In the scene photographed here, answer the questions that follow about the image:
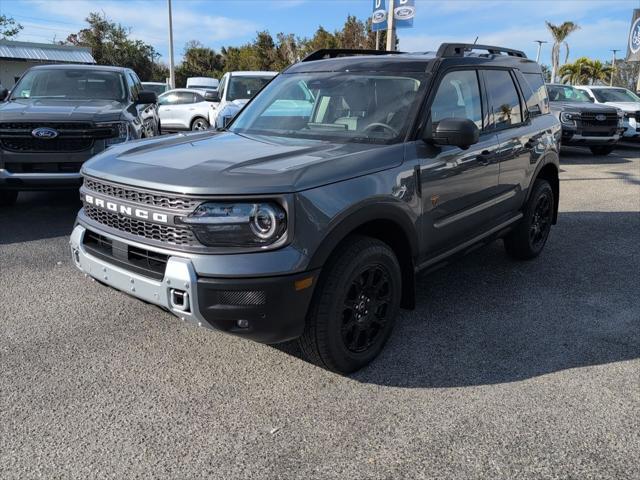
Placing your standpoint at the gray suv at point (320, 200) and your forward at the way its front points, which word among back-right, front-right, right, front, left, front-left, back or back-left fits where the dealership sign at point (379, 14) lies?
back-right

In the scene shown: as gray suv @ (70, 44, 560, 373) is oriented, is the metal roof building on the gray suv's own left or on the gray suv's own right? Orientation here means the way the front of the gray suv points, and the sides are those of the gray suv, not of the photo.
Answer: on the gray suv's own right

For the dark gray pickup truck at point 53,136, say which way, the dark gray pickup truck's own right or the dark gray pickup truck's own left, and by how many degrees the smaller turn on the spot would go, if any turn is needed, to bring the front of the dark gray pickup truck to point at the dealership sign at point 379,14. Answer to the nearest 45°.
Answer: approximately 135° to the dark gray pickup truck's own left

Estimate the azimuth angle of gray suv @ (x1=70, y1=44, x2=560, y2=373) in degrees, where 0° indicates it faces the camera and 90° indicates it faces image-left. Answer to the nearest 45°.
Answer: approximately 45°

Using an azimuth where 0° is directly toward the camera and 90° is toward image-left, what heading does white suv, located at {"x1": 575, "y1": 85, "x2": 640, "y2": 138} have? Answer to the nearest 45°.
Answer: approximately 315°

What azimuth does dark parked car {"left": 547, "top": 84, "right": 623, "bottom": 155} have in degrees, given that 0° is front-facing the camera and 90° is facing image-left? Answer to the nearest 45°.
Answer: approximately 315°

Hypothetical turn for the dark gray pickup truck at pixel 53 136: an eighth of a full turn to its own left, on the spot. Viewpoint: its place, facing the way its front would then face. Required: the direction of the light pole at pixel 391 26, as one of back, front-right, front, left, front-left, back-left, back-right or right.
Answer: left

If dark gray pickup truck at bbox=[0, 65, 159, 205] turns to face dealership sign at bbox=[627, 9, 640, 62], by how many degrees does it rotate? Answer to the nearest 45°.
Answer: approximately 135° to its left
